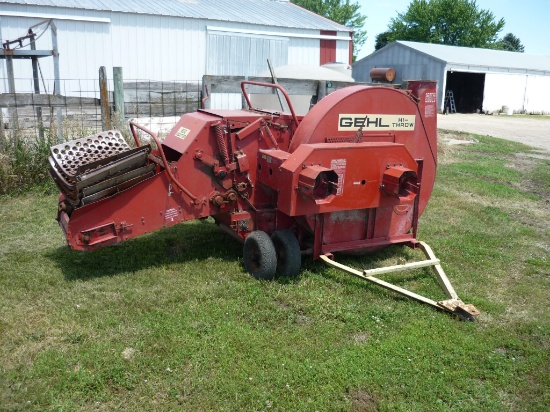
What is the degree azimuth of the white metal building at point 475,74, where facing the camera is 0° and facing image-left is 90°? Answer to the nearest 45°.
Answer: approximately 315°

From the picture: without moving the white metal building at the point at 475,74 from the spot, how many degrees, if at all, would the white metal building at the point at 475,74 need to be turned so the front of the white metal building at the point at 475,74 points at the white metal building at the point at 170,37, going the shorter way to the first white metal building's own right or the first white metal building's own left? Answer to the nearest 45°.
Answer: approximately 90° to the first white metal building's own right

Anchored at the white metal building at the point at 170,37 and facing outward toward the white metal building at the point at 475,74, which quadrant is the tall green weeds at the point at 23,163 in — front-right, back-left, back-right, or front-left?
back-right

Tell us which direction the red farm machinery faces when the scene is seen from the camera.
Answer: facing the viewer and to the right of the viewer

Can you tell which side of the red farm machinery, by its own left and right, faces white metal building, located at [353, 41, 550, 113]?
left

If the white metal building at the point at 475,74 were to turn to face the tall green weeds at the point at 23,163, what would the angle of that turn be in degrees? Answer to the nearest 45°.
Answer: approximately 45° to its right

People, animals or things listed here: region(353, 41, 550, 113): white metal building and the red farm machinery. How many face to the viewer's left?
0

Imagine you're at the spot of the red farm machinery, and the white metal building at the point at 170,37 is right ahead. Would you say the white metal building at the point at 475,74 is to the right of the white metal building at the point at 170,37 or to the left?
right

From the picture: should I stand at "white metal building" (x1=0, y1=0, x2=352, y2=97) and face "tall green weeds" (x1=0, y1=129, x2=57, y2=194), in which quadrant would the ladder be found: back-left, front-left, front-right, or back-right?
back-left

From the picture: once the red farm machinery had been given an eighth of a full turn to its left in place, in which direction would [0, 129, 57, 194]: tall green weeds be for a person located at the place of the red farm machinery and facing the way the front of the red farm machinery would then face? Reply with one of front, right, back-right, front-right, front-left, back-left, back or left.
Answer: back-left
